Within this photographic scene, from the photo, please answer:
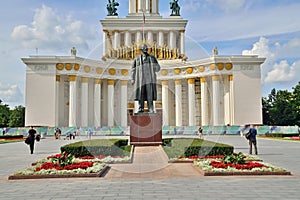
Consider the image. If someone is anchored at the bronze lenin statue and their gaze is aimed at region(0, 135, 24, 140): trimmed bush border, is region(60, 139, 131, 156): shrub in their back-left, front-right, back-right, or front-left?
back-left

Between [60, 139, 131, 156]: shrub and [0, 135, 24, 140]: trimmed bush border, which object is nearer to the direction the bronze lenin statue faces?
the shrub

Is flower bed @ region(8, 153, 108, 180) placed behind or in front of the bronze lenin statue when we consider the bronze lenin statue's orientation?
in front

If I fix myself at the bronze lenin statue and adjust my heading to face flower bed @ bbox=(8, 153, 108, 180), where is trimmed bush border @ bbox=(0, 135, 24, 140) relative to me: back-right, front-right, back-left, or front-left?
back-right

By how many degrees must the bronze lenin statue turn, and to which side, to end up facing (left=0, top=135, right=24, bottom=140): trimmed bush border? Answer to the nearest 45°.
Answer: approximately 135° to its right

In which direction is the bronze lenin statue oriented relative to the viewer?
toward the camera

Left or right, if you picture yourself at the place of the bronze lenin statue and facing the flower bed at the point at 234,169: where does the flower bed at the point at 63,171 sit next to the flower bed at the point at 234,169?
right

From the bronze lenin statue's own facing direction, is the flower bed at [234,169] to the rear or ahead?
ahead

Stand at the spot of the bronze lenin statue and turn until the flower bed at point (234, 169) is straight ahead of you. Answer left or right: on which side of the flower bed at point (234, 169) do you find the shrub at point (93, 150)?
right

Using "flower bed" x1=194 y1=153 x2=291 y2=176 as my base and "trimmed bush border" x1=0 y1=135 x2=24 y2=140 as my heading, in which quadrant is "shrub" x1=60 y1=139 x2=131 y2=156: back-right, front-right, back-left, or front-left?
front-left
